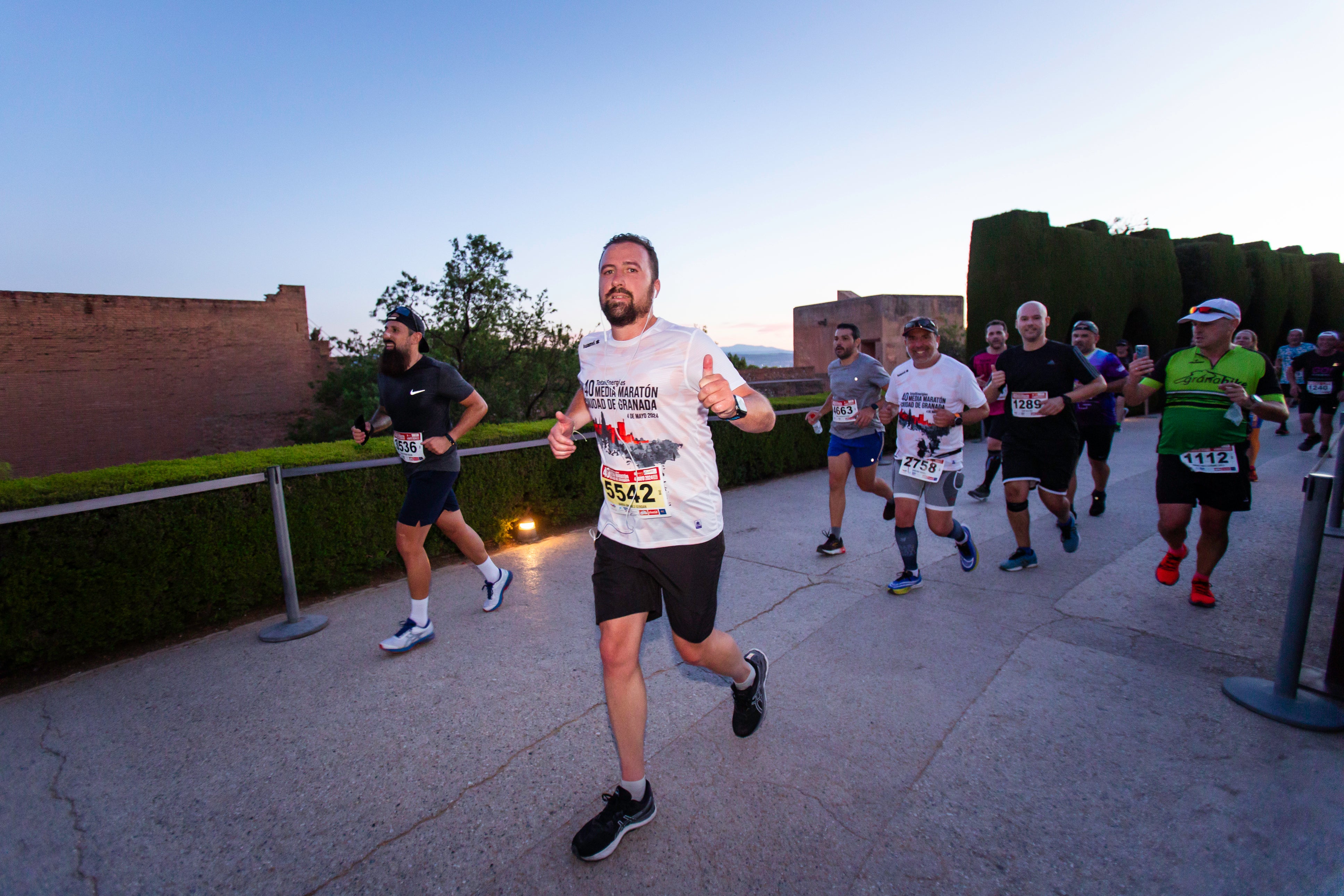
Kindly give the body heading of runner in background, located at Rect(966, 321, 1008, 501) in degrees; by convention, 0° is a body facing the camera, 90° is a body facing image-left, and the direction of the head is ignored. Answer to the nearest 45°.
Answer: approximately 45°

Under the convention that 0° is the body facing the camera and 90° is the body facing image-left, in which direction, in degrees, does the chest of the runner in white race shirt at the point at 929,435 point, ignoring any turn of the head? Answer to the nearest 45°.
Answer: approximately 45°

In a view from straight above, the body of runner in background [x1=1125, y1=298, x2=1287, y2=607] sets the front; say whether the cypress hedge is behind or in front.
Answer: behind

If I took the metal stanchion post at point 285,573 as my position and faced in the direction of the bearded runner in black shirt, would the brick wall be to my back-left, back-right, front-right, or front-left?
back-left

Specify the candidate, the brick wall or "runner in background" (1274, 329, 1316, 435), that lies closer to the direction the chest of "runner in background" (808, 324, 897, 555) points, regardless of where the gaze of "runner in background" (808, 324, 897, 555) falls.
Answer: the brick wall

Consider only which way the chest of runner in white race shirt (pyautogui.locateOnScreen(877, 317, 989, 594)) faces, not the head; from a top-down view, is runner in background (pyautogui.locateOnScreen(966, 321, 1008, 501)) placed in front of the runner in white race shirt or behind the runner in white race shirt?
behind

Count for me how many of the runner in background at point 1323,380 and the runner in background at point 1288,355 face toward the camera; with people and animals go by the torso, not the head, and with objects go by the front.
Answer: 2

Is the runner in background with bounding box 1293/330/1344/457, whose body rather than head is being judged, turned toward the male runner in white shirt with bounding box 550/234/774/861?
yes

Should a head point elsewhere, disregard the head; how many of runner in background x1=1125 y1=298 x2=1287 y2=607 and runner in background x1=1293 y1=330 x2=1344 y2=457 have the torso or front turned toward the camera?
2

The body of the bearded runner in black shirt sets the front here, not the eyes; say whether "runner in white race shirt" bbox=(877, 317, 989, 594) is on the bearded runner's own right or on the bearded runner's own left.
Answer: on the bearded runner's own left

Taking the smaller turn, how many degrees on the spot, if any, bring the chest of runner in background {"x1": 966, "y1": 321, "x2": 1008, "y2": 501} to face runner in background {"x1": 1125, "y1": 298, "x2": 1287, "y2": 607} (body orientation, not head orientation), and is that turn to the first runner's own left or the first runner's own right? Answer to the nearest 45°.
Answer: approximately 45° to the first runner's own left
